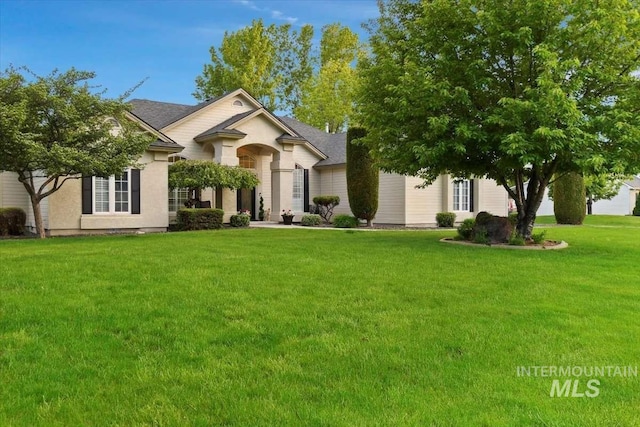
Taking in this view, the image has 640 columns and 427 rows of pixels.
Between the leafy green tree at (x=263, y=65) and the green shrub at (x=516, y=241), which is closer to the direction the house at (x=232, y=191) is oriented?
the green shrub

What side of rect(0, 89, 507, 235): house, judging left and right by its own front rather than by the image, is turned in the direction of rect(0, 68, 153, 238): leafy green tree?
right

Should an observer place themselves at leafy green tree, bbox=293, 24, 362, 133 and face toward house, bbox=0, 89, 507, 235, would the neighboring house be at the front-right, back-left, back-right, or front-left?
back-left

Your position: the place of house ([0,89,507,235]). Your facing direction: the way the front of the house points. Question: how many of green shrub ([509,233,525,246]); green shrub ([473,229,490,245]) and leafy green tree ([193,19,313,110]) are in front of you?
2

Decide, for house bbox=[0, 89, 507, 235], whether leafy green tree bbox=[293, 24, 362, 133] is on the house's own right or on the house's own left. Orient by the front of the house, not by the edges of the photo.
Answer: on the house's own left

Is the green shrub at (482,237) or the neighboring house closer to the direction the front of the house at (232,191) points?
the green shrub

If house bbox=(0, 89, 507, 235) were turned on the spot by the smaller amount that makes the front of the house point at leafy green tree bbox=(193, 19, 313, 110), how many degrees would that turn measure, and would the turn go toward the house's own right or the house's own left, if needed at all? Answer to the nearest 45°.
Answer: approximately 135° to the house's own left

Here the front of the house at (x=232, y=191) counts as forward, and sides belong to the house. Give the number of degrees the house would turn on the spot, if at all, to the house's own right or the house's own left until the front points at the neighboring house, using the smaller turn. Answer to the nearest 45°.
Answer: approximately 90° to the house's own left

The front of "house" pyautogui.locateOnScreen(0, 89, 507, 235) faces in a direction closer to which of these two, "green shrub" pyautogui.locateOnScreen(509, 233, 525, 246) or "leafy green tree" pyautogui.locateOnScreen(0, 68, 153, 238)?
the green shrub

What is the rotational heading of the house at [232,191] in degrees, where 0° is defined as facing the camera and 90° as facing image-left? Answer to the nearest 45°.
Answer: approximately 315°

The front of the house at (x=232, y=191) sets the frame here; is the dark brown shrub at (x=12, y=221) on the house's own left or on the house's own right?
on the house's own right

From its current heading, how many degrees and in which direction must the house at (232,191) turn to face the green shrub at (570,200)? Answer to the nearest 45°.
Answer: approximately 45° to its left

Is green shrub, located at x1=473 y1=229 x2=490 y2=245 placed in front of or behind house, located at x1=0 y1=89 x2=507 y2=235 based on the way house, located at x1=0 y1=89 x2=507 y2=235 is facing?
in front

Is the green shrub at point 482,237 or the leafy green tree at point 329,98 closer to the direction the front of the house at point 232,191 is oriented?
the green shrub
